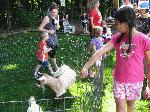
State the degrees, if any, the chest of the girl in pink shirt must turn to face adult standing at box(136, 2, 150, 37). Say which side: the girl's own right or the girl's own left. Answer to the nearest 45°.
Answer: approximately 180°
